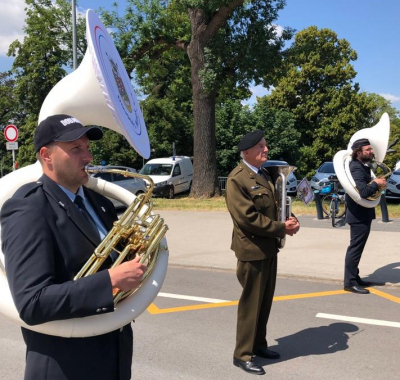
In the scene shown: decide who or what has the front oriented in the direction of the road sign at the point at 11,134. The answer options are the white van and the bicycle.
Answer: the white van

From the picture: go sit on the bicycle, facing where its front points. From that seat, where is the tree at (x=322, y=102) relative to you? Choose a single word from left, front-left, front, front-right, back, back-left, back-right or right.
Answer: back

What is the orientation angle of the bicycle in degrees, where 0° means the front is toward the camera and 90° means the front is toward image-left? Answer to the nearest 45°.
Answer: approximately 0°

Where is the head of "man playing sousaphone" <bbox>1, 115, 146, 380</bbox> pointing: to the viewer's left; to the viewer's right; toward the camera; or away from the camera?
to the viewer's right

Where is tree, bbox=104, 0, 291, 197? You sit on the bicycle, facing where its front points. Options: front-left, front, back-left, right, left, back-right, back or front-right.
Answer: back-right

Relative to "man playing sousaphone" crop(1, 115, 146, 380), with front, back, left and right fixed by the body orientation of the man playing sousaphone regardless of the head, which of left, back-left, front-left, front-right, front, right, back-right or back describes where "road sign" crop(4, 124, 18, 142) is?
back-left

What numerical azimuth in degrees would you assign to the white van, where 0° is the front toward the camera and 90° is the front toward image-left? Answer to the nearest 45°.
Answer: approximately 45°

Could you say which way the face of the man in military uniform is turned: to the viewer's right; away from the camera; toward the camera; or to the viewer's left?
to the viewer's right

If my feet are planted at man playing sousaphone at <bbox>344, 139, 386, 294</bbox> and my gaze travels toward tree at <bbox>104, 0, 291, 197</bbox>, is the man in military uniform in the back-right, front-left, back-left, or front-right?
back-left

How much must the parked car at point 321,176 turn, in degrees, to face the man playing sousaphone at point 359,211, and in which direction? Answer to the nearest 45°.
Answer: approximately 45° to its left

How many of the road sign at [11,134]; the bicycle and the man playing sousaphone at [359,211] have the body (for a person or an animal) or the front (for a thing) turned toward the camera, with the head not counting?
2
